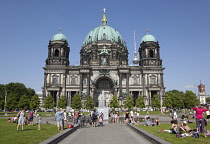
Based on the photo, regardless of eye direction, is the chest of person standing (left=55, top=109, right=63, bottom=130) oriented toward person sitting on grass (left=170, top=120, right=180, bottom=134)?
no
